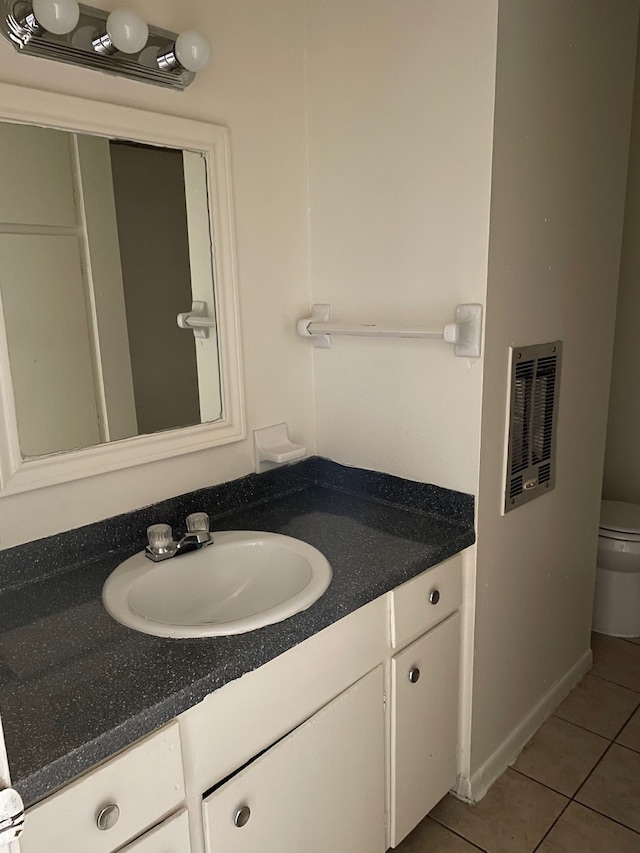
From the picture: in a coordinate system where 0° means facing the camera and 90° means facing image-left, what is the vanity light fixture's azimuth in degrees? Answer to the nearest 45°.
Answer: approximately 315°

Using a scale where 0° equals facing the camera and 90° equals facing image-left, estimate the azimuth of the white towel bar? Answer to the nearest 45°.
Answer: approximately 45°

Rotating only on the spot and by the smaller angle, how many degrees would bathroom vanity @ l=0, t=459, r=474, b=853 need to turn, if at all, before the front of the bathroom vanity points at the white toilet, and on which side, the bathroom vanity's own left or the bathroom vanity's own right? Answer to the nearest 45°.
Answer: approximately 90° to the bathroom vanity's own left
